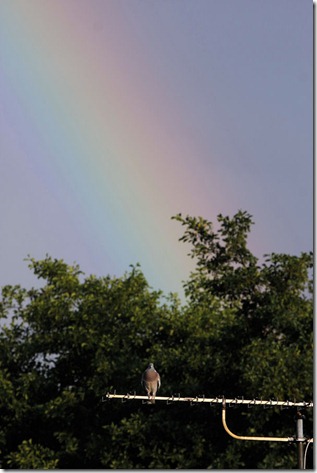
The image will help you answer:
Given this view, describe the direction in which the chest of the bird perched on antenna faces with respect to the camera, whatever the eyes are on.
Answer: toward the camera

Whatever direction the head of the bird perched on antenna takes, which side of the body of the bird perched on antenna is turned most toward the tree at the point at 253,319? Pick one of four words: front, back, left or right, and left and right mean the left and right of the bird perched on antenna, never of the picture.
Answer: back

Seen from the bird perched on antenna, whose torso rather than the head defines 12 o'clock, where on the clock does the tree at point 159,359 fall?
The tree is roughly at 6 o'clock from the bird perched on antenna.
